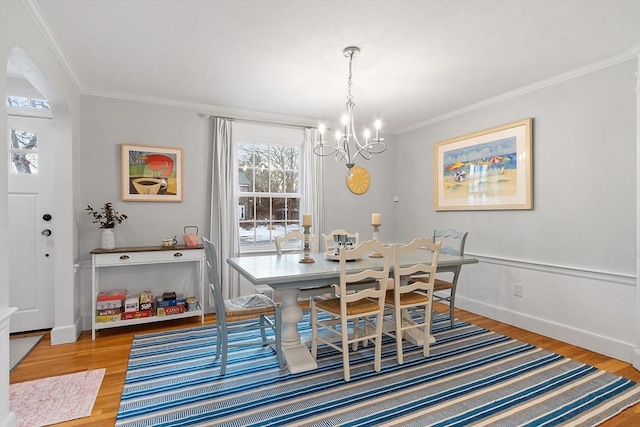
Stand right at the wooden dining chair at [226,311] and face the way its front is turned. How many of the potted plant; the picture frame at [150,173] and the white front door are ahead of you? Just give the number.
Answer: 0

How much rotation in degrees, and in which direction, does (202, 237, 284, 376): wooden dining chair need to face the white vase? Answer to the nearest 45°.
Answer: approximately 135° to its left

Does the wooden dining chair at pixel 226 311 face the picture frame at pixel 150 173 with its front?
no

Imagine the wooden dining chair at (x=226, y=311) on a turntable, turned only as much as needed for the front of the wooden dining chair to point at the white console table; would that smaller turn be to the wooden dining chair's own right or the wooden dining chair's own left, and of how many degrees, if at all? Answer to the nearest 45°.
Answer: approximately 135° to the wooden dining chair's own left

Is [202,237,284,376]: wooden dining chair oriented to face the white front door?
no

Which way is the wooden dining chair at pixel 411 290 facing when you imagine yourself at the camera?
facing away from the viewer and to the left of the viewer

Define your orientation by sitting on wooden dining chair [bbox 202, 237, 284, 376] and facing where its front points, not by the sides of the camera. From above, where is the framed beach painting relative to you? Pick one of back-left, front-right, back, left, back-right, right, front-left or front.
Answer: front

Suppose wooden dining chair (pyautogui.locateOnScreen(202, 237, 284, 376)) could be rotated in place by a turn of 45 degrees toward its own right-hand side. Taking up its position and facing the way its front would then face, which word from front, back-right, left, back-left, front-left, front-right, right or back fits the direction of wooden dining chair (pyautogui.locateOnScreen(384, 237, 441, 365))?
front-left

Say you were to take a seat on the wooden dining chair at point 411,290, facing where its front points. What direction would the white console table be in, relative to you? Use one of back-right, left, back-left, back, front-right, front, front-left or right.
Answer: front-left

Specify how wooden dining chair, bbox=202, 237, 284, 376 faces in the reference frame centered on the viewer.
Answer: facing to the right of the viewer

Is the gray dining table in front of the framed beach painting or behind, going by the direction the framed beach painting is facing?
in front

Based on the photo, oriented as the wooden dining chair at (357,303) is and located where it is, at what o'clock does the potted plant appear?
The potted plant is roughly at 11 o'clock from the wooden dining chair.

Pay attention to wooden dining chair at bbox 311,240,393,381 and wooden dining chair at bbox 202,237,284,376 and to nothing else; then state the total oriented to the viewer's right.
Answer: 1

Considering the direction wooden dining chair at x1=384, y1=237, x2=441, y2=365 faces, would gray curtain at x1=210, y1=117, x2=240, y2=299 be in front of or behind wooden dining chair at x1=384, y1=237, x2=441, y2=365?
in front

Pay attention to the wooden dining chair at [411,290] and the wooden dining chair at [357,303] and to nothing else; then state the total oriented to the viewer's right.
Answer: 0

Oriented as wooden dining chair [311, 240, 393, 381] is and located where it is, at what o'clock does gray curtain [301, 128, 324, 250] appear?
The gray curtain is roughly at 1 o'clock from the wooden dining chair.

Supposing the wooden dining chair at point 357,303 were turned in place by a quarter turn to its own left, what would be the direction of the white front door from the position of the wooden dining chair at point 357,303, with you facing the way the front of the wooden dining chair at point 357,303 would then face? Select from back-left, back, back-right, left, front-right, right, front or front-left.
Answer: front-right
